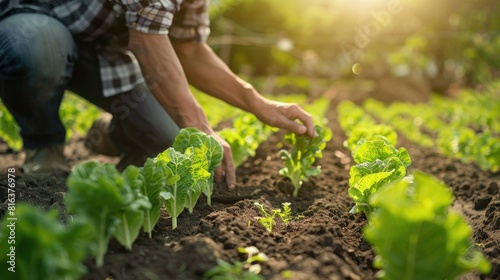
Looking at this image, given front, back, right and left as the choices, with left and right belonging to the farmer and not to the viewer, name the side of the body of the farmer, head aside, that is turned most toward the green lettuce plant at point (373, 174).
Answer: front

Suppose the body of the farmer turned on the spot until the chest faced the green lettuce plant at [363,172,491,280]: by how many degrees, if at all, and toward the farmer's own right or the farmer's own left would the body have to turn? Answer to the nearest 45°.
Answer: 0° — they already face it

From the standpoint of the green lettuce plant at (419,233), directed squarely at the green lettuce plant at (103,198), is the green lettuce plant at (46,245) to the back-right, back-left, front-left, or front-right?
front-left

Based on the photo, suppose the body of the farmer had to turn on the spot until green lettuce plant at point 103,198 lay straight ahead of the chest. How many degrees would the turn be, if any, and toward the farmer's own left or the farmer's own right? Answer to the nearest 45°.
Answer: approximately 45° to the farmer's own right

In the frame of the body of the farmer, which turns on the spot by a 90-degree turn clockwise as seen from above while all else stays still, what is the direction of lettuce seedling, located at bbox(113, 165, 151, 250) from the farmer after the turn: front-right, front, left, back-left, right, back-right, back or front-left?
front-left

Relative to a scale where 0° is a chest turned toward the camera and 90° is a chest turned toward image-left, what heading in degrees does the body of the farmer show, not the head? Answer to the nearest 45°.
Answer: approximately 315°

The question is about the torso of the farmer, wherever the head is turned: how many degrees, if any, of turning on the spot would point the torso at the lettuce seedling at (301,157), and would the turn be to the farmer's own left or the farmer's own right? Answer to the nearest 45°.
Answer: approximately 45° to the farmer's own left

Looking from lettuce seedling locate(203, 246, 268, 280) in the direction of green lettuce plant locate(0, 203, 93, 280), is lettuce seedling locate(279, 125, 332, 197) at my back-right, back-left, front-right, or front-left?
back-right

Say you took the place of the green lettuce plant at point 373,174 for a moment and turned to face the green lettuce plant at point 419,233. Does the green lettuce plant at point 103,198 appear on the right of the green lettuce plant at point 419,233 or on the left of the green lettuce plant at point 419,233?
right
